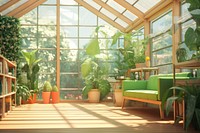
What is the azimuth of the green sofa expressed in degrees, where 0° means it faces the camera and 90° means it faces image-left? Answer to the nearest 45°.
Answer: approximately 45°

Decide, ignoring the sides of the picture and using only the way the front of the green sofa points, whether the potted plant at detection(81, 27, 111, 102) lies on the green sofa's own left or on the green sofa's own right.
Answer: on the green sofa's own right

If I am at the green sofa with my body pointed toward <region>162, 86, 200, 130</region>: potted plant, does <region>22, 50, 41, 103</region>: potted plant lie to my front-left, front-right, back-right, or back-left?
back-right
